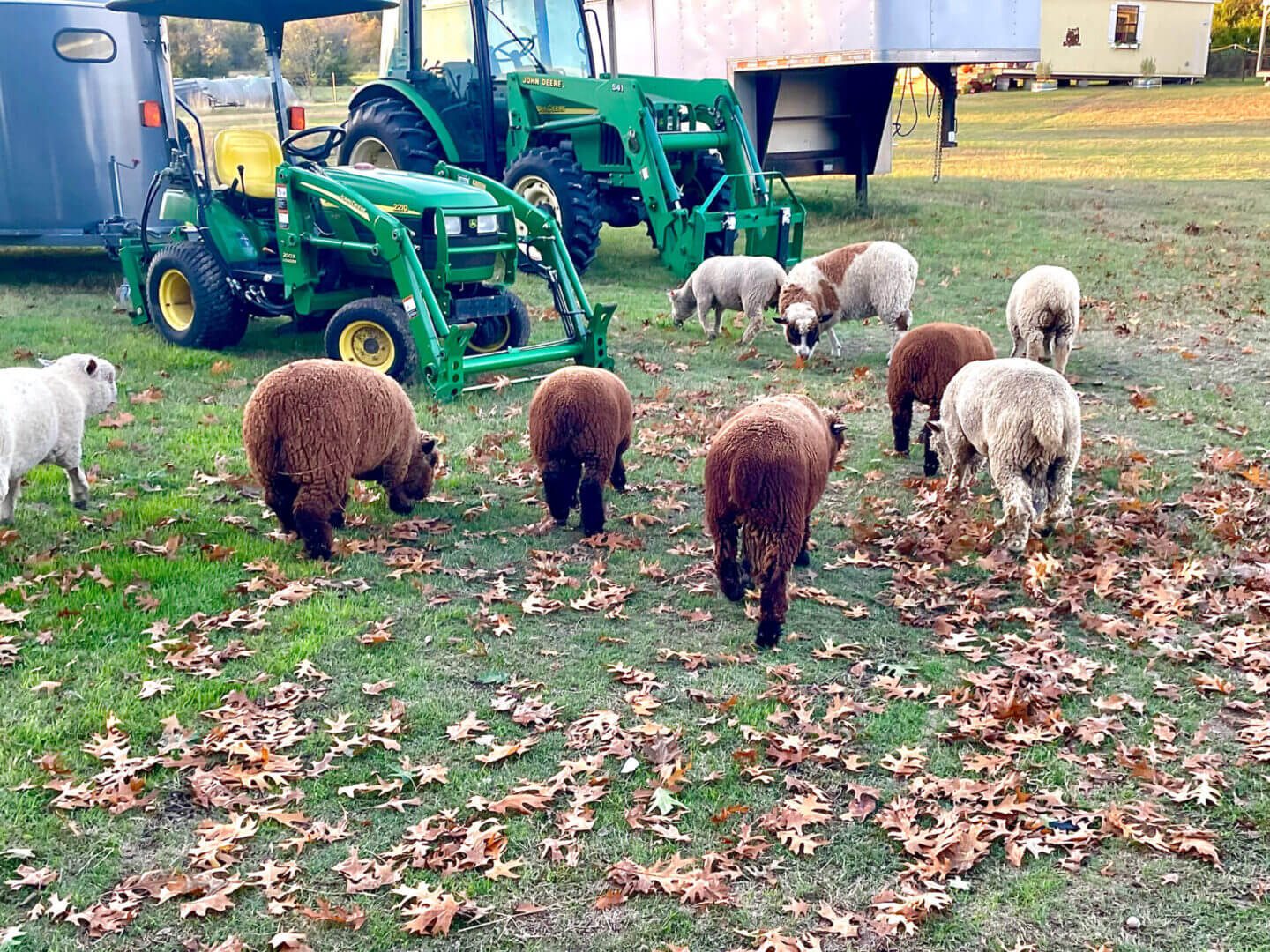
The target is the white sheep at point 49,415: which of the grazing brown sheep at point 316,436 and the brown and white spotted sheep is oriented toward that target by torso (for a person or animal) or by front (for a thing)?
the brown and white spotted sheep

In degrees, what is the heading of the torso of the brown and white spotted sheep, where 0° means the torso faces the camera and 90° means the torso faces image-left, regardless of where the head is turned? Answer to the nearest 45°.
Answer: approximately 45°

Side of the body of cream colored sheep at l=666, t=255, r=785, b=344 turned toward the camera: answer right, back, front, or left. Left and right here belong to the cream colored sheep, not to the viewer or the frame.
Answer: left

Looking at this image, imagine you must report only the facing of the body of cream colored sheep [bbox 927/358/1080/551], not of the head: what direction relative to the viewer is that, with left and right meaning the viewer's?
facing away from the viewer and to the left of the viewer

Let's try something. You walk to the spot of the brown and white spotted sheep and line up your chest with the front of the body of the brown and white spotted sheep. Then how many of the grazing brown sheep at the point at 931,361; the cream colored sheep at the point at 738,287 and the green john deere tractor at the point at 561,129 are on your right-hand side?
2

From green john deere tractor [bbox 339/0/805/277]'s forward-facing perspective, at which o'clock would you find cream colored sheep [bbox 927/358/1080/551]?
The cream colored sheep is roughly at 1 o'clock from the green john deere tractor.

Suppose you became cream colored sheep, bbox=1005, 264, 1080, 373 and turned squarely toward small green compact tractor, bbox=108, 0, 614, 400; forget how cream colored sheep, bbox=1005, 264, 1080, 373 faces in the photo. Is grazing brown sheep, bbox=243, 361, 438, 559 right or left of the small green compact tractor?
left

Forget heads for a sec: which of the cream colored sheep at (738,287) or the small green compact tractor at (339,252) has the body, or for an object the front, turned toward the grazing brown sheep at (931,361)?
the small green compact tractor

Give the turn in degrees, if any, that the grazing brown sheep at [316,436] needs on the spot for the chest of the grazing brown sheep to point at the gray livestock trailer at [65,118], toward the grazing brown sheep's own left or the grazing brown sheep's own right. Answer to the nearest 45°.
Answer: approximately 45° to the grazing brown sheep's own left

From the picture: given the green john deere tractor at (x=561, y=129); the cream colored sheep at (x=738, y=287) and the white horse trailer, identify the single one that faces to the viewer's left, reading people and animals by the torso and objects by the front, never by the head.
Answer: the cream colored sheep

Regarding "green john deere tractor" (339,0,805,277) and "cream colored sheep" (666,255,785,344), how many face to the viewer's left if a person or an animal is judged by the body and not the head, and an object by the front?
1
